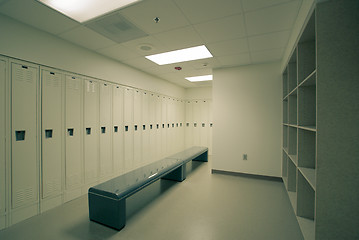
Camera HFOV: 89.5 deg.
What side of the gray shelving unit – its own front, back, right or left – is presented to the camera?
left

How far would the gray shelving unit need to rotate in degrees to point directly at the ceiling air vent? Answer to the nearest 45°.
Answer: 0° — it already faces it

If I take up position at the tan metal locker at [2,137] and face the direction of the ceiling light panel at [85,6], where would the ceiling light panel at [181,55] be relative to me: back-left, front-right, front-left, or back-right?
front-left

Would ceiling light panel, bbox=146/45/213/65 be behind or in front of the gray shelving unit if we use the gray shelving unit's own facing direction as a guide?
in front

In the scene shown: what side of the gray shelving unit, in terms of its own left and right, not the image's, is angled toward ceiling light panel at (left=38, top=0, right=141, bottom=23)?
front

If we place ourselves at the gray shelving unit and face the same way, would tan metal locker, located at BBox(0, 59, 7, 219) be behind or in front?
in front

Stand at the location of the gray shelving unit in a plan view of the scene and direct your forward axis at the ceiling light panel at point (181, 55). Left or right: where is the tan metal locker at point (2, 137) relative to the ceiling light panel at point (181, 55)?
left

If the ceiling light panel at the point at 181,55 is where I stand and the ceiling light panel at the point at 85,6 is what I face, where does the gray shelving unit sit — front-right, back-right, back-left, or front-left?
front-left
